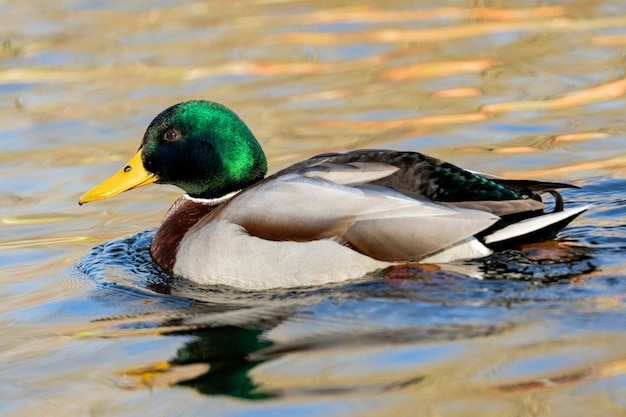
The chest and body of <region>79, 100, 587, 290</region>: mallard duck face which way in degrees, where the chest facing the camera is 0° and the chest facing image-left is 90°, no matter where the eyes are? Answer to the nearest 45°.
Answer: approximately 90°
